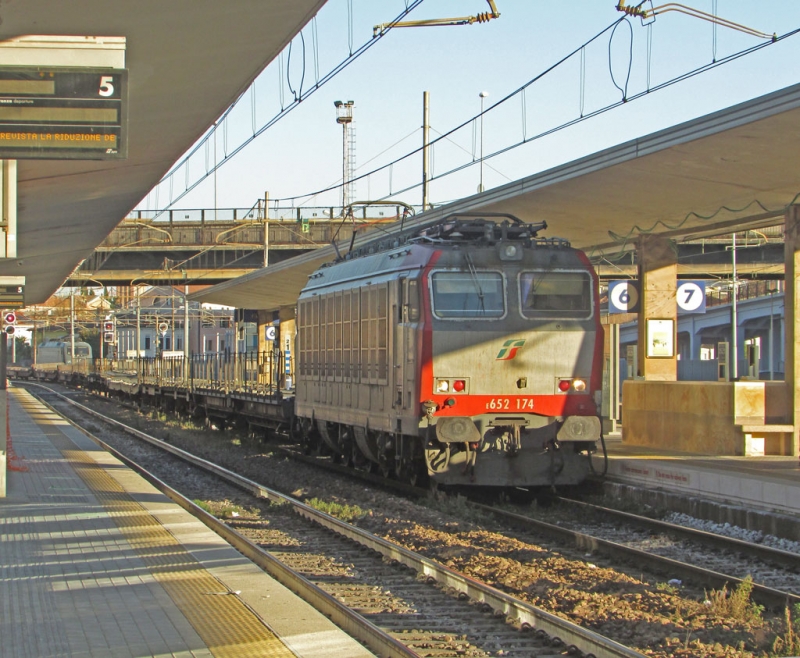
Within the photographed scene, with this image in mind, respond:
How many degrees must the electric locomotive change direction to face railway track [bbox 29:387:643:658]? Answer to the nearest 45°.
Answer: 0° — it already faces it

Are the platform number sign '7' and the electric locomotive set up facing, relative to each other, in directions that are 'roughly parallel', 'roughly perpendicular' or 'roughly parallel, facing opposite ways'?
roughly parallel

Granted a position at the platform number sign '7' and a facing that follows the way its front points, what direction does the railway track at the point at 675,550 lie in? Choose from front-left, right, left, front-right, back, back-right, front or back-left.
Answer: front

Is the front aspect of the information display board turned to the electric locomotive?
no

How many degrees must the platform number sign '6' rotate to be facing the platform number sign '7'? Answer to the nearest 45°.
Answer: approximately 135° to its left

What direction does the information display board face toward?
toward the camera

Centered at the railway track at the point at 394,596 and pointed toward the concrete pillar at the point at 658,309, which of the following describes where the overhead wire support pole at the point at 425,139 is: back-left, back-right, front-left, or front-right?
front-left

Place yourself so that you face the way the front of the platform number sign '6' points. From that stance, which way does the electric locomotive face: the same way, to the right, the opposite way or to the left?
the same way

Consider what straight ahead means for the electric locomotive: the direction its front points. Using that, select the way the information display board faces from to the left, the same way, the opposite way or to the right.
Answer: the same way

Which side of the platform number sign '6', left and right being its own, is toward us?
front

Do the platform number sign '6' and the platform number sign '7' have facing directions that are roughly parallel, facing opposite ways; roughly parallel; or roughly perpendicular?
roughly parallel
